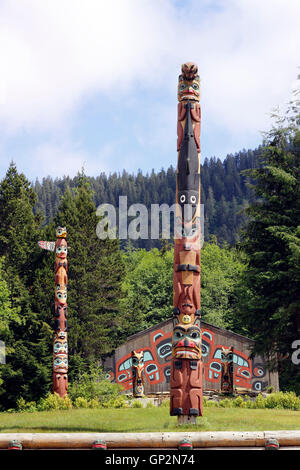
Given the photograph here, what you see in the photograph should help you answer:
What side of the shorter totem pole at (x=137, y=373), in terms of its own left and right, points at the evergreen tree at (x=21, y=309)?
right

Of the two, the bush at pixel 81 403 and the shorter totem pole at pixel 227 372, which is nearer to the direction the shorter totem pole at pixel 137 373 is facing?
the bush

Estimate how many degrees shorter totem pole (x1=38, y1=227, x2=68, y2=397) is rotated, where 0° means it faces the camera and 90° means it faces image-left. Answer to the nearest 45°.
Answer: approximately 0°

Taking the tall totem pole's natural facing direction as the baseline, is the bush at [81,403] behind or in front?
behind

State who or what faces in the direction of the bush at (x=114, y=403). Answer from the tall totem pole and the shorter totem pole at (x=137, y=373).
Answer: the shorter totem pole

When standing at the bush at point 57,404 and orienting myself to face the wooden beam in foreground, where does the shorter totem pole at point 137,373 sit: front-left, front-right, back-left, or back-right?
back-left

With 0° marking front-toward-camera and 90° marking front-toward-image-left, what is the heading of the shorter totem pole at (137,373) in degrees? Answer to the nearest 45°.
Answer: approximately 0°
